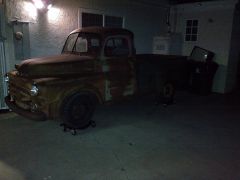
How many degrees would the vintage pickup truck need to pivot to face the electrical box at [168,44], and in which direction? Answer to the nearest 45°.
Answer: approximately 180°

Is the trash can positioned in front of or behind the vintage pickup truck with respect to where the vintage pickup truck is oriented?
behind

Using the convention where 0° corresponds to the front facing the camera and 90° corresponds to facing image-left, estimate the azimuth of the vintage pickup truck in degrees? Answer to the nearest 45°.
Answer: approximately 45°

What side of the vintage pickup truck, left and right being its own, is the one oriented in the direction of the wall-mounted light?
right

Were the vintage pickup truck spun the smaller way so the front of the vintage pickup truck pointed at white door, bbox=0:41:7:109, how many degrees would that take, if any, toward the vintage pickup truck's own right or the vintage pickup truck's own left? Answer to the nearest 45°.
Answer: approximately 90° to the vintage pickup truck's own right

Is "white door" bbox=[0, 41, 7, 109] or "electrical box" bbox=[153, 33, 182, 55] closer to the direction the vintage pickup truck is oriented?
the white door
